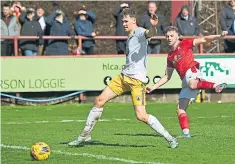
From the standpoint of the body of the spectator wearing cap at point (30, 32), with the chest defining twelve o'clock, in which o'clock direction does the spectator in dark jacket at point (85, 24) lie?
The spectator in dark jacket is roughly at 9 o'clock from the spectator wearing cap.

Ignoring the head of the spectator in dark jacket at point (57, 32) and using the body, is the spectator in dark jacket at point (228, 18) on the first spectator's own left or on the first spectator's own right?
on the first spectator's own left

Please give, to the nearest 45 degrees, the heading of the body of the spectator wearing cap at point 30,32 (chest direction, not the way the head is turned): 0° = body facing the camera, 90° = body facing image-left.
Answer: approximately 0°

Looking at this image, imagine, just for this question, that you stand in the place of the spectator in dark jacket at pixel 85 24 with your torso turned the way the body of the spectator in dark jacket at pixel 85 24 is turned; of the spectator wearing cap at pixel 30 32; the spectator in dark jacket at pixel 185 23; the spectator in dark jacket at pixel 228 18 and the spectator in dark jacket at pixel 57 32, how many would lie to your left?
2

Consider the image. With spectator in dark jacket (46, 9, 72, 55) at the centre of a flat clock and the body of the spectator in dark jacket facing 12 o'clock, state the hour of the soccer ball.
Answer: The soccer ball is roughly at 12 o'clock from the spectator in dark jacket.

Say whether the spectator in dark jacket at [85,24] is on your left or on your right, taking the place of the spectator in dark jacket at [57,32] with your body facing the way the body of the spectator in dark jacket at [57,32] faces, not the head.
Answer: on your left

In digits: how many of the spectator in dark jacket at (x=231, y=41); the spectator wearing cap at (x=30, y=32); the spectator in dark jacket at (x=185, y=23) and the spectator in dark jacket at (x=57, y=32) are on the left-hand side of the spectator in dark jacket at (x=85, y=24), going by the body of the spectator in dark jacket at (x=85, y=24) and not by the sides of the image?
2

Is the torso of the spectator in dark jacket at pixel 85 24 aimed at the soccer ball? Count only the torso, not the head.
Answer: yes
